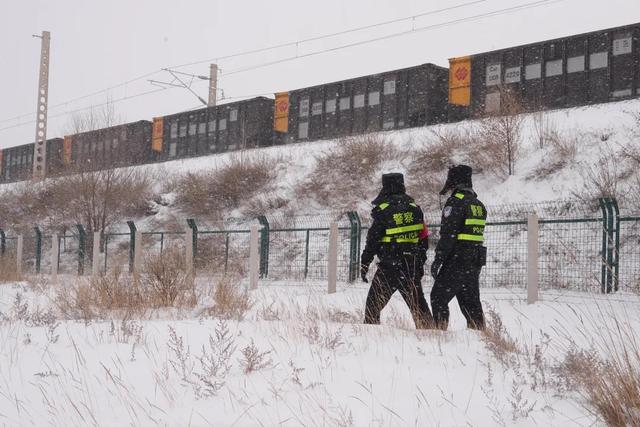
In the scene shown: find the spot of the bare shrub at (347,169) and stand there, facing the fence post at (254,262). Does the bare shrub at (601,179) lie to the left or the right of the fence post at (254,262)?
left

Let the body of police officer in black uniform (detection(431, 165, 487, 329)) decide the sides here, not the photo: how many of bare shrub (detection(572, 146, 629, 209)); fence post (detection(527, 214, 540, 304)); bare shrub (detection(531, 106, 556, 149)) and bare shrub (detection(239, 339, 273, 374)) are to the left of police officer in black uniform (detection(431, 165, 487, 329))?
1

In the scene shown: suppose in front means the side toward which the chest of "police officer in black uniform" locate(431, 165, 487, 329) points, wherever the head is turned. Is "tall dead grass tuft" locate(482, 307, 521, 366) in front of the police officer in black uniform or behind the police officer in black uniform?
behind

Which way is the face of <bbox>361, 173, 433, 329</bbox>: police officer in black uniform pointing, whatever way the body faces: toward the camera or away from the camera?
away from the camera

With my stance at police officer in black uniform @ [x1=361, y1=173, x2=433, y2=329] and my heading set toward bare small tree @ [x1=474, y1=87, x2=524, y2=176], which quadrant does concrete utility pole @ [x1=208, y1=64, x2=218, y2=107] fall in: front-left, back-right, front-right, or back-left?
front-left

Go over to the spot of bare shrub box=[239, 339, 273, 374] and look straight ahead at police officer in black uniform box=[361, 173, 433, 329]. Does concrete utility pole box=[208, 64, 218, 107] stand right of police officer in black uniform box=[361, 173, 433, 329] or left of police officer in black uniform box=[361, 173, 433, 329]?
left

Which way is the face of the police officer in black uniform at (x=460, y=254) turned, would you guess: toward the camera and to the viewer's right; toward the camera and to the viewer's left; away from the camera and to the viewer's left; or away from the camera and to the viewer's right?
away from the camera and to the viewer's left

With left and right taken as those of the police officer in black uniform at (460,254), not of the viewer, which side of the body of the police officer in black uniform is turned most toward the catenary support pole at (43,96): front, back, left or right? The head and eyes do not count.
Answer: front

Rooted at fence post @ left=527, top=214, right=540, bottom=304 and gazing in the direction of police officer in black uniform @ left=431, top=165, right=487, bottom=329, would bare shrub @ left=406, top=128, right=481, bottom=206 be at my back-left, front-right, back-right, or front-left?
back-right

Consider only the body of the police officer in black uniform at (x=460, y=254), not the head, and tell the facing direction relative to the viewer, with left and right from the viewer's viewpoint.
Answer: facing away from the viewer and to the left of the viewer

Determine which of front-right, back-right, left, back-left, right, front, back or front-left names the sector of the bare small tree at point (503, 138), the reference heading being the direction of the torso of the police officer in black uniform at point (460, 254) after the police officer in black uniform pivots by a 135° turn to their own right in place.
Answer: left

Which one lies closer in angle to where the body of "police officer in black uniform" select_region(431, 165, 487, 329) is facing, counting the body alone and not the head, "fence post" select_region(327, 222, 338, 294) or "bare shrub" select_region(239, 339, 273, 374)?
the fence post

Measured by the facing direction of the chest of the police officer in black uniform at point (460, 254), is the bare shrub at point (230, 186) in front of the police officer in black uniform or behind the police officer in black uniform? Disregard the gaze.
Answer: in front

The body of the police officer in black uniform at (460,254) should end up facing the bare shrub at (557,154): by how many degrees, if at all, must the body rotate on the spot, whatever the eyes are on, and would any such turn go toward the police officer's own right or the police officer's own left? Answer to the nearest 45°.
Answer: approximately 45° to the police officer's own right
